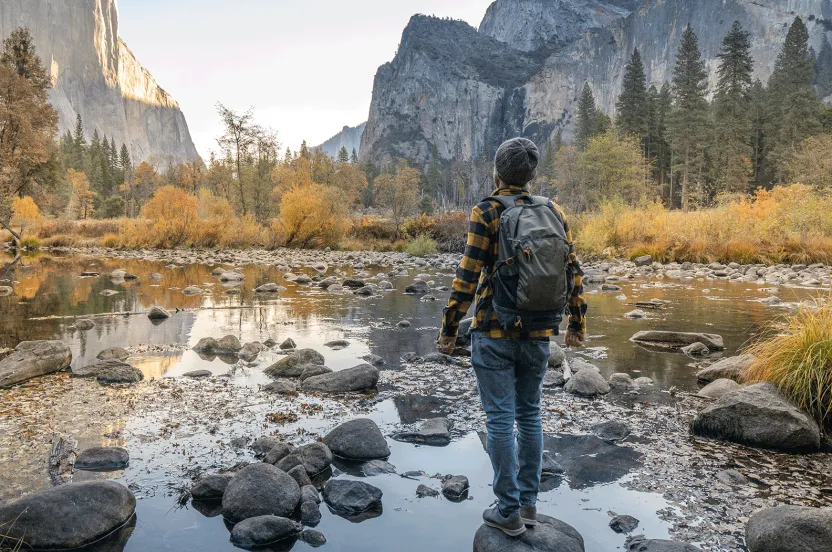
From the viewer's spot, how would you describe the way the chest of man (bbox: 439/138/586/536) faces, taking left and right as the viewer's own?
facing away from the viewer and to the left of the viewer

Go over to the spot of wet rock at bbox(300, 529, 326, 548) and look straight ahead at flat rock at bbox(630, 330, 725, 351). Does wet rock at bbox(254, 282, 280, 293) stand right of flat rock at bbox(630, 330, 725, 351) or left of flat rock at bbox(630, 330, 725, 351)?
left

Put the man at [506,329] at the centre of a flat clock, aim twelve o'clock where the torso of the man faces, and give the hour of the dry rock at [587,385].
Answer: The dry rock is roughly at 2 o'clock from the man.

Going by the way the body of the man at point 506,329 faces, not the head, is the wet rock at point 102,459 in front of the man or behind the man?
in front

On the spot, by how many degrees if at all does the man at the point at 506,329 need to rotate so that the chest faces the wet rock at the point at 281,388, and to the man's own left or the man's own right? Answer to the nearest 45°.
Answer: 0° — they already face it

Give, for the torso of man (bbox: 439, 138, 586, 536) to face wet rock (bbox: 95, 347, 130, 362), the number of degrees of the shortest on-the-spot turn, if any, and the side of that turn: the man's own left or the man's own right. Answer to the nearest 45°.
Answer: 0° — they already face it

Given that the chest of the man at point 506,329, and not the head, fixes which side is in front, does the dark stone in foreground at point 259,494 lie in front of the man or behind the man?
in front

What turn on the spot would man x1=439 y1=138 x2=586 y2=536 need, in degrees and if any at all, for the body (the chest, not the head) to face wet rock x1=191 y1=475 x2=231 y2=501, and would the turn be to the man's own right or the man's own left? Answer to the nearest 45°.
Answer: approximately 45° to the man's own left

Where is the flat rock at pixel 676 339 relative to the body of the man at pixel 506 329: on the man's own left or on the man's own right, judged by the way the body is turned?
on the man's own right
